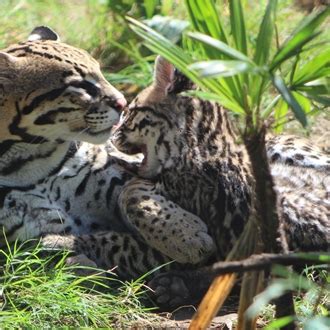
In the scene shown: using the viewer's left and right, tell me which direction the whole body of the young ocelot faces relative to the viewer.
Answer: facing to the left of the viewer

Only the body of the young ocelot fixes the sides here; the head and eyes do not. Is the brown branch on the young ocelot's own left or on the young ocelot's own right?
on the young ocelot's own left

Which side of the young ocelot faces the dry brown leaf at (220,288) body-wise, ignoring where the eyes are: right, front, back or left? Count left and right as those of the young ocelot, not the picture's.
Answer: left
